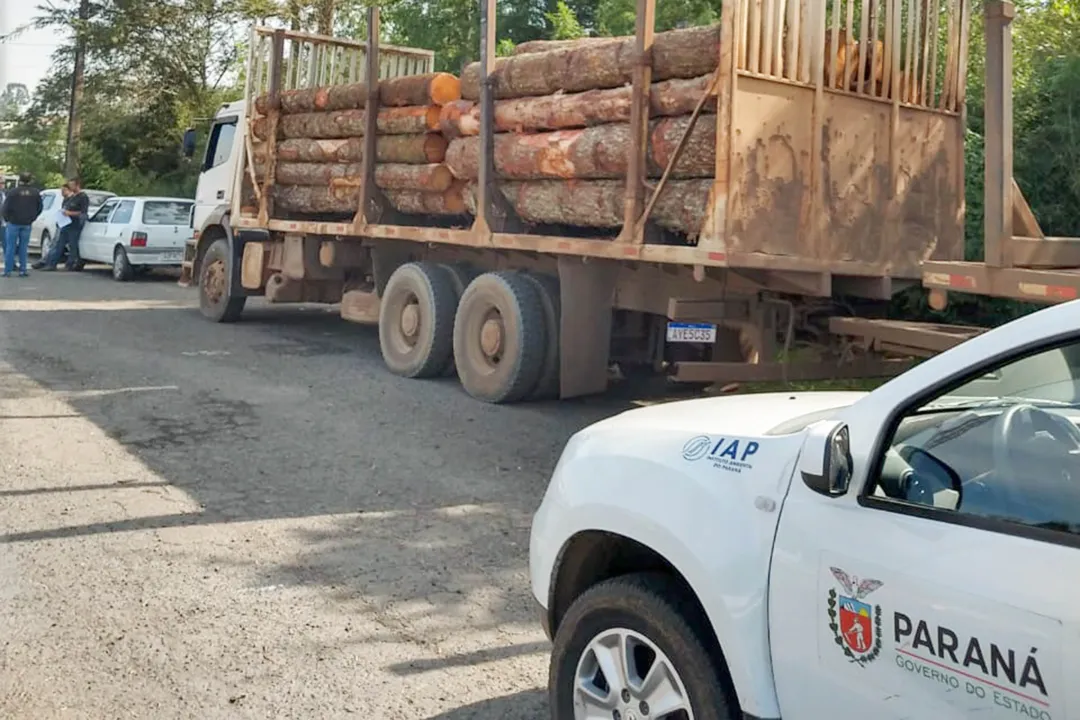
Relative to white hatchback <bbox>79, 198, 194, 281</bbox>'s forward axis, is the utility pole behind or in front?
in front

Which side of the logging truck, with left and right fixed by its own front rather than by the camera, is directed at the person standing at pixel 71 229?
front

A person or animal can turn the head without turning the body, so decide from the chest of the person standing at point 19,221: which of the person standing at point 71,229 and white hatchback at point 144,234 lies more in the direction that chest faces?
the person standing

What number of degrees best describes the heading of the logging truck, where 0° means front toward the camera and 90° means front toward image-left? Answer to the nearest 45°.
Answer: approximately 135°

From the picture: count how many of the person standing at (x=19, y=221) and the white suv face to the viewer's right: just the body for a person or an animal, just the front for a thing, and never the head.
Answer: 0

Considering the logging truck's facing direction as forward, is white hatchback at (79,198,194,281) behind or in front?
in front

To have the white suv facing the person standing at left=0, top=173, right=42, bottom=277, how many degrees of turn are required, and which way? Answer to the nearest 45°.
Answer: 0° — it already faces them
